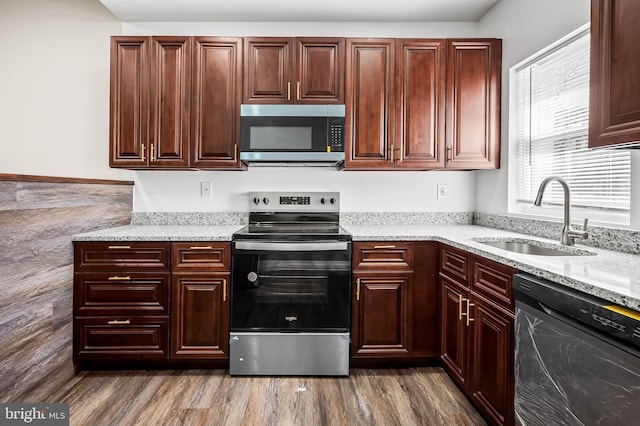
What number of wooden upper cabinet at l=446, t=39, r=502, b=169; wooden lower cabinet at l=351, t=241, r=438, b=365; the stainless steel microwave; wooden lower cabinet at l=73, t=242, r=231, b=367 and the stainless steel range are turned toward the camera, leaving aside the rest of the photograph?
5

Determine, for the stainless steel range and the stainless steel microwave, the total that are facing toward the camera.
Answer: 2

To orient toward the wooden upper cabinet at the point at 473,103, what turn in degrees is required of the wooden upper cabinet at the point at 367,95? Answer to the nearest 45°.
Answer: approximately 90° to its left

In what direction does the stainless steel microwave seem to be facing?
toward the camera

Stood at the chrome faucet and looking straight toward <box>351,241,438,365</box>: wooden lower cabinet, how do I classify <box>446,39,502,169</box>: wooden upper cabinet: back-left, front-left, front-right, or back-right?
front-right

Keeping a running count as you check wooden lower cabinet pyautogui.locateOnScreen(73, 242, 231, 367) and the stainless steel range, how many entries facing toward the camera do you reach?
2

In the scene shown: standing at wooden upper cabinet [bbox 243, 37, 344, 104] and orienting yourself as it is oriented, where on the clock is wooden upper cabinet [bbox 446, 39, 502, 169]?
wooden upper cabinet [bbox 446, 39, 502, 169] is roughly at 9 o'clock from wooden upper cabinet [bbox 243, 37, 344, 104].

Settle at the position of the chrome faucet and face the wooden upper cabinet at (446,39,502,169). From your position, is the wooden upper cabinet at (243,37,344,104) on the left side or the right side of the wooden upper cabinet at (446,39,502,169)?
left

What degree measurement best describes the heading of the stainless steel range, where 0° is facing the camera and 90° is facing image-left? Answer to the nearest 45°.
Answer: approximately 0°

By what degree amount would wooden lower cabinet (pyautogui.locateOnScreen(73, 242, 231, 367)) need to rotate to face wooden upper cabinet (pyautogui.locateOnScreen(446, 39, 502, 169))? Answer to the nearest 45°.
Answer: approximately 90° to its left

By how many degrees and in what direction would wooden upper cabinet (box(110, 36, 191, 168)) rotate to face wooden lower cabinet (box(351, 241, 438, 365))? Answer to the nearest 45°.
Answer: approximately 45° to its left

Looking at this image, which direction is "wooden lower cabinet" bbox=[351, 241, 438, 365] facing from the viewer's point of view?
toward the camera

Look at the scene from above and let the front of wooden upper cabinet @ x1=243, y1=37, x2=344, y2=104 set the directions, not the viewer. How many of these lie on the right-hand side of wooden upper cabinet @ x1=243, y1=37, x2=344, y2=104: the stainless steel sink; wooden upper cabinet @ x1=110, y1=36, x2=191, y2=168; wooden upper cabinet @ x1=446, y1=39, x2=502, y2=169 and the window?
1

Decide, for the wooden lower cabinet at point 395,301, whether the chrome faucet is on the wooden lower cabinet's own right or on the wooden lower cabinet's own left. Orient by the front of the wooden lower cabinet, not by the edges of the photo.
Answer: on the wooden lower cabinet's own left

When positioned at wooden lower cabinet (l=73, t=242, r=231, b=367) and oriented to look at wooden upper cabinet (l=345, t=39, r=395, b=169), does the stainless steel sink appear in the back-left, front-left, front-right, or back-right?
front-right

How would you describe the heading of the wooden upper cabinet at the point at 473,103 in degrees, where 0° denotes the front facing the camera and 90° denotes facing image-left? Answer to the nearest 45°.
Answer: approximately 0°

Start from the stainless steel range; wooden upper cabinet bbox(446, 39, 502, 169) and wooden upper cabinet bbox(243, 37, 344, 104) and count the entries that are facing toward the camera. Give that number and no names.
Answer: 3

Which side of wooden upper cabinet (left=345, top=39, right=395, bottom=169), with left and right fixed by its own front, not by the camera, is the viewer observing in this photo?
front
